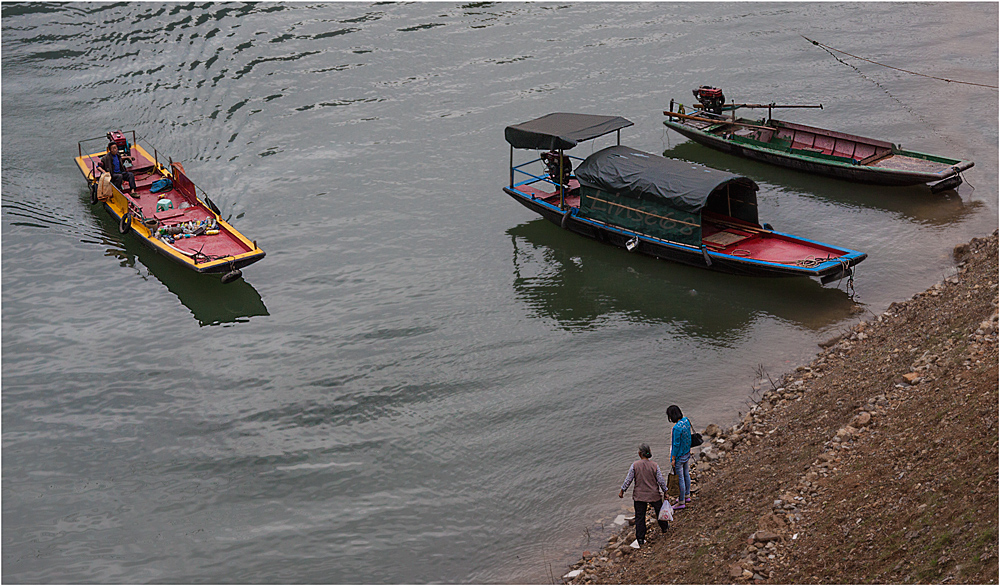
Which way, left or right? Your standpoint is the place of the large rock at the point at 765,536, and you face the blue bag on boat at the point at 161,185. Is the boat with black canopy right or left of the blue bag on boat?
right

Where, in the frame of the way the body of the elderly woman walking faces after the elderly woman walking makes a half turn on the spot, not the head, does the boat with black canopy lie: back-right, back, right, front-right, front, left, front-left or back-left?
back

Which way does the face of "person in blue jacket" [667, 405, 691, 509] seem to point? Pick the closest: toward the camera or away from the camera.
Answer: away from the camera

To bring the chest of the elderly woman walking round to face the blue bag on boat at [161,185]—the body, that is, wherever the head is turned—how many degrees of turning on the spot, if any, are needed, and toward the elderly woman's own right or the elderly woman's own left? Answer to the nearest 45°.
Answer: approximately 45° to the elderly woman's own left

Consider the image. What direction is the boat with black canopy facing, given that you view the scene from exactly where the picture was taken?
facing the viewer and to the right of the viewer

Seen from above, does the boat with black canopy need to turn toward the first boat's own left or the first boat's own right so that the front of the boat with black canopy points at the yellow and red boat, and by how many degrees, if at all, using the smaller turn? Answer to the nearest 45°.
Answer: approximately 135° to the first boat's own right

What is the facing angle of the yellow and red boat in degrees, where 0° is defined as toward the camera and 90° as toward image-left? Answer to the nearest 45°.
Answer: approximately 315°

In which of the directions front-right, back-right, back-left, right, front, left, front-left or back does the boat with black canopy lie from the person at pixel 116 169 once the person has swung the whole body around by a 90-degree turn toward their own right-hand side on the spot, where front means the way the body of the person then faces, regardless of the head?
left

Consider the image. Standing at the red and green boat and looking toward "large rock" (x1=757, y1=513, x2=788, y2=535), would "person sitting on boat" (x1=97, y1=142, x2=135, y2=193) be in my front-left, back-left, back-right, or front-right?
front-right

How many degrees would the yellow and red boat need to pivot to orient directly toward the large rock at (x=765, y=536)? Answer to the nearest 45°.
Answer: approximately 45° to its right

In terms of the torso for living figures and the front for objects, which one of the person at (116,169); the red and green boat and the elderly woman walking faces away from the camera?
the elderly woman walking

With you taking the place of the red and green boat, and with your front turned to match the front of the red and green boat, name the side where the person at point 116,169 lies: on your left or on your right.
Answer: on your right

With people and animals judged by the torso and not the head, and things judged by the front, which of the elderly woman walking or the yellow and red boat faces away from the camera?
the elderly woman walking

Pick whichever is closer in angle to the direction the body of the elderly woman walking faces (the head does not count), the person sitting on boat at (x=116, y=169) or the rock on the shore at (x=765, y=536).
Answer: the person sitting on boat

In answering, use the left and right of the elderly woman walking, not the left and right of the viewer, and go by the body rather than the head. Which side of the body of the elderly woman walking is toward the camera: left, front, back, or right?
back

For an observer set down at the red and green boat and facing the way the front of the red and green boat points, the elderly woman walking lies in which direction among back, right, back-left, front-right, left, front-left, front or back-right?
front-right

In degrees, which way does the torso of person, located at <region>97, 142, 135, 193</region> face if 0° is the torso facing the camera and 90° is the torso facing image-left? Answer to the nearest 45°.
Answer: approximately 315°
